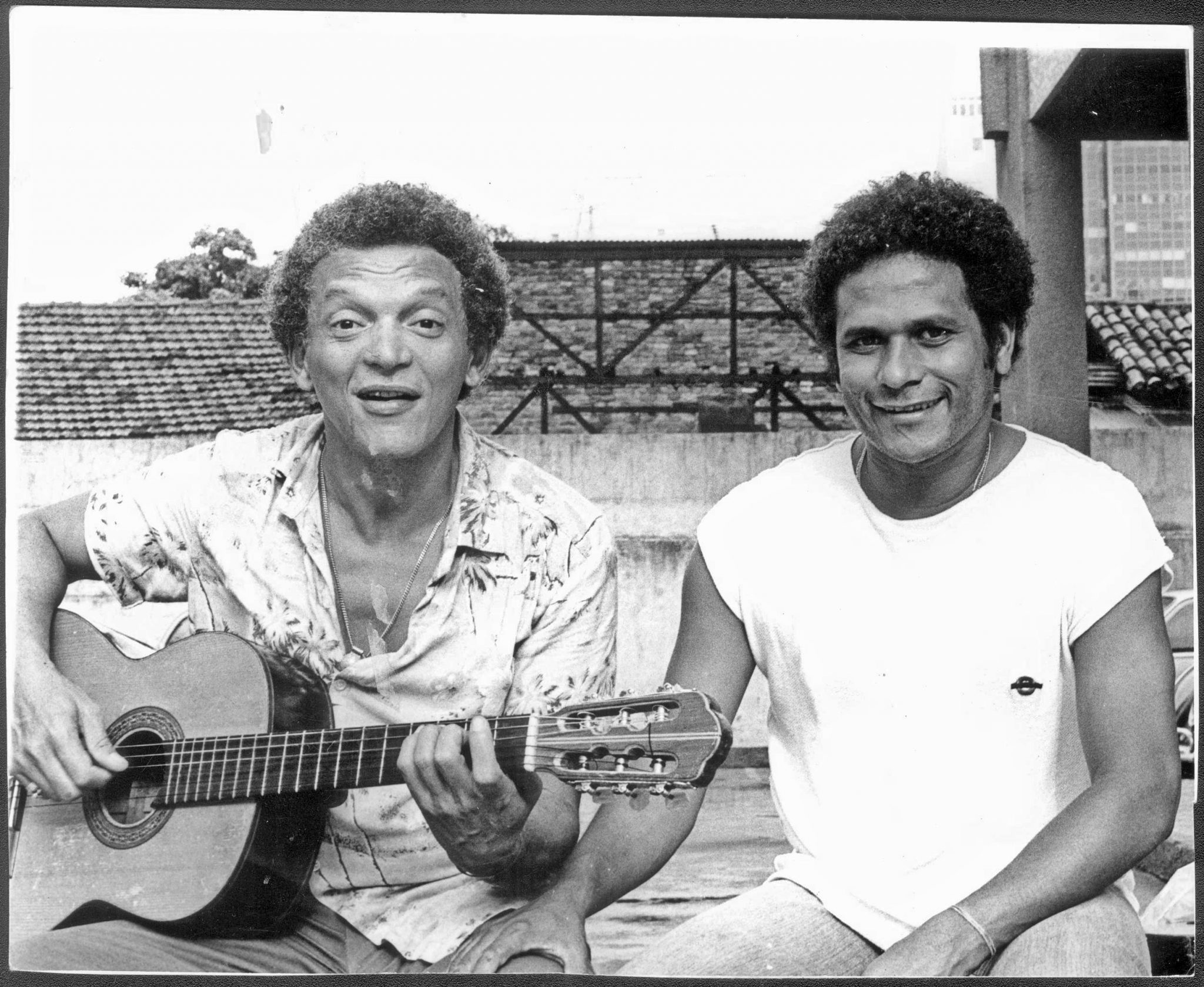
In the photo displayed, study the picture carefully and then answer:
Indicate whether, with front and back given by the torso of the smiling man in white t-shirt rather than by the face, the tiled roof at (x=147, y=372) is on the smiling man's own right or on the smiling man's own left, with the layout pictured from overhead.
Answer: on the smiling man's own right

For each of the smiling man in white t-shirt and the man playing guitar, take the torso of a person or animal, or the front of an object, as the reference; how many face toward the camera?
2

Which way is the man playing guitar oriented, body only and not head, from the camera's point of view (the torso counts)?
toward the camera

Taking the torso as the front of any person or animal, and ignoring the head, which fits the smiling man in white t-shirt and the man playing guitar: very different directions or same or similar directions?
same or similar directions

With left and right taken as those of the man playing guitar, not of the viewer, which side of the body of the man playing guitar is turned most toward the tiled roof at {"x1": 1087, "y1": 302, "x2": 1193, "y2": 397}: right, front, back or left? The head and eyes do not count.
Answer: back

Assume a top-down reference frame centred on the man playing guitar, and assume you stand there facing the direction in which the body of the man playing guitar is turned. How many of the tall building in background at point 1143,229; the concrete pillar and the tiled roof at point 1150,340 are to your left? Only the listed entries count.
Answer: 3

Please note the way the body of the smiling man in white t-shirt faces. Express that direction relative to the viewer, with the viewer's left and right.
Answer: facing the viewer

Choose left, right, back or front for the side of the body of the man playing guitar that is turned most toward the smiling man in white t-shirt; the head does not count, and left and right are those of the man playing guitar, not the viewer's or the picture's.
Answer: left
